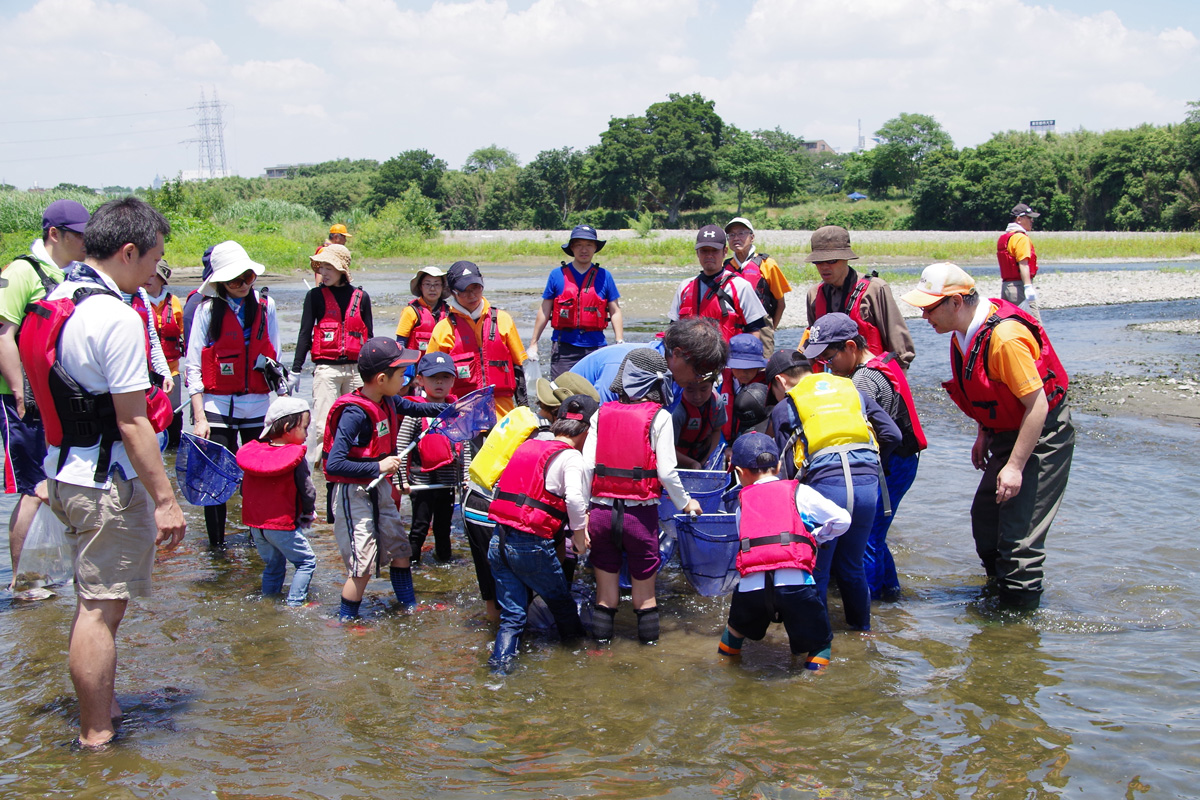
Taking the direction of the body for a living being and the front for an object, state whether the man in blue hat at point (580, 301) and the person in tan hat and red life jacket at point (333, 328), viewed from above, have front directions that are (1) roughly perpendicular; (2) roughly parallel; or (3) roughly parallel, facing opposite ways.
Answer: roughly parallel

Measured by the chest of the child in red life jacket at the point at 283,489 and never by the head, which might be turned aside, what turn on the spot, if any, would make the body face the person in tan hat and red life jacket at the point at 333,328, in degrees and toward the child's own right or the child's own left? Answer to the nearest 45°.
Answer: approximately 45° to the child's own left

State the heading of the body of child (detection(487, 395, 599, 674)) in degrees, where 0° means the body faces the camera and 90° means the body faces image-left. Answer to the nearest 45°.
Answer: approximately 225°

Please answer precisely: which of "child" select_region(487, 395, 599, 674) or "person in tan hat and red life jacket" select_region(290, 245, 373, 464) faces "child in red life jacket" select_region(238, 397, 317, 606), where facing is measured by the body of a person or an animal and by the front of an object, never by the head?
"person in tan hat and red life jacket" select_region(290, 245, 373, 464)

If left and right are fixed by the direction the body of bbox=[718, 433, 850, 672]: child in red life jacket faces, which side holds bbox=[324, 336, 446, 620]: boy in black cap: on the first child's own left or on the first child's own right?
on the first child's own left

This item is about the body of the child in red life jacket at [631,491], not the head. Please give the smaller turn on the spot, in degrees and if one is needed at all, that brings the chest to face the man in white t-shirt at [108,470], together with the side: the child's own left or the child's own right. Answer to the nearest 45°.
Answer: approximately 135° to the child's own left

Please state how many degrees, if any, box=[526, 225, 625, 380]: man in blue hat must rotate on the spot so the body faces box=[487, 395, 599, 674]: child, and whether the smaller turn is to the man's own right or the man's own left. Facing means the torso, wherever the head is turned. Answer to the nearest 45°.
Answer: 0° — they already face them

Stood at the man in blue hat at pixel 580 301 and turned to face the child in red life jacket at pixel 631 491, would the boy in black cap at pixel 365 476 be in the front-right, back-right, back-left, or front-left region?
front-right

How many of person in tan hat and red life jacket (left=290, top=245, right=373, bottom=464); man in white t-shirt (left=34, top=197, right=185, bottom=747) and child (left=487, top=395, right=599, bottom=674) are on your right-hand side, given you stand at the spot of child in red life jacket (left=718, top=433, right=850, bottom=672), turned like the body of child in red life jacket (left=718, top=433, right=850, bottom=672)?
0

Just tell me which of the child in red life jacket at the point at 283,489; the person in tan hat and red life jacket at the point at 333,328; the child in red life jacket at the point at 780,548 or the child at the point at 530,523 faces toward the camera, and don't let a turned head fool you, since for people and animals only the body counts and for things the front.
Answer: the person in tan hat and red life jacket at the point at 333,328

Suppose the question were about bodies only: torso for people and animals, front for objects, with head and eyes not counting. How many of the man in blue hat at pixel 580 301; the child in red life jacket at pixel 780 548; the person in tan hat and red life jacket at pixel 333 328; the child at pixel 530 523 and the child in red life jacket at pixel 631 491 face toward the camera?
2

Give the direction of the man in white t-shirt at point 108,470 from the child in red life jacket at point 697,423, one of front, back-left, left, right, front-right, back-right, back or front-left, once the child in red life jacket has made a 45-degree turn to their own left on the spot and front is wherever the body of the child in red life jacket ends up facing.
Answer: right

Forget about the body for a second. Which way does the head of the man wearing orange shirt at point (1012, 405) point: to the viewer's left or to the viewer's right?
to the viewer's left

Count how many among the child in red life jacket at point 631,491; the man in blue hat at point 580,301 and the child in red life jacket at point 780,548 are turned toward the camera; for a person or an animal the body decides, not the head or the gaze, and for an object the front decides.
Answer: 1

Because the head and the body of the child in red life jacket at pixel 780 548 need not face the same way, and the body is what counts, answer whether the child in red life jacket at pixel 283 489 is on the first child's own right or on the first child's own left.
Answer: on the first child's own left

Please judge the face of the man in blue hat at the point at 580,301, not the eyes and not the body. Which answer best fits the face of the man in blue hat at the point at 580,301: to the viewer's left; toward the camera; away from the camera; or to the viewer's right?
toward the camera

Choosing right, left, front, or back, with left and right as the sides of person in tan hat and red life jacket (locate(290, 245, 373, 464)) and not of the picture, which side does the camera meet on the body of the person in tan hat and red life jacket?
front

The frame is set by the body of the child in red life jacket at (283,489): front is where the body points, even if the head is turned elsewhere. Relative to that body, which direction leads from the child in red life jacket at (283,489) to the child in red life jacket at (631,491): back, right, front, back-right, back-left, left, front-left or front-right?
right

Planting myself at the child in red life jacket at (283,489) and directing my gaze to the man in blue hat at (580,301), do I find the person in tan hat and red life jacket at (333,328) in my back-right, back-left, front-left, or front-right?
front-left

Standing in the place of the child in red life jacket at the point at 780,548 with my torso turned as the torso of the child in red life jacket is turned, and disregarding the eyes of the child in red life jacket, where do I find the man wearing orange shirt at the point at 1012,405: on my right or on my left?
on my right

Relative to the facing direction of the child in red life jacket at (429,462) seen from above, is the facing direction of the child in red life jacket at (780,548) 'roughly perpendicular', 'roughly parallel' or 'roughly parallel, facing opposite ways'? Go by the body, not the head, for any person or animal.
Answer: roughly parallel, facing opposite ways
